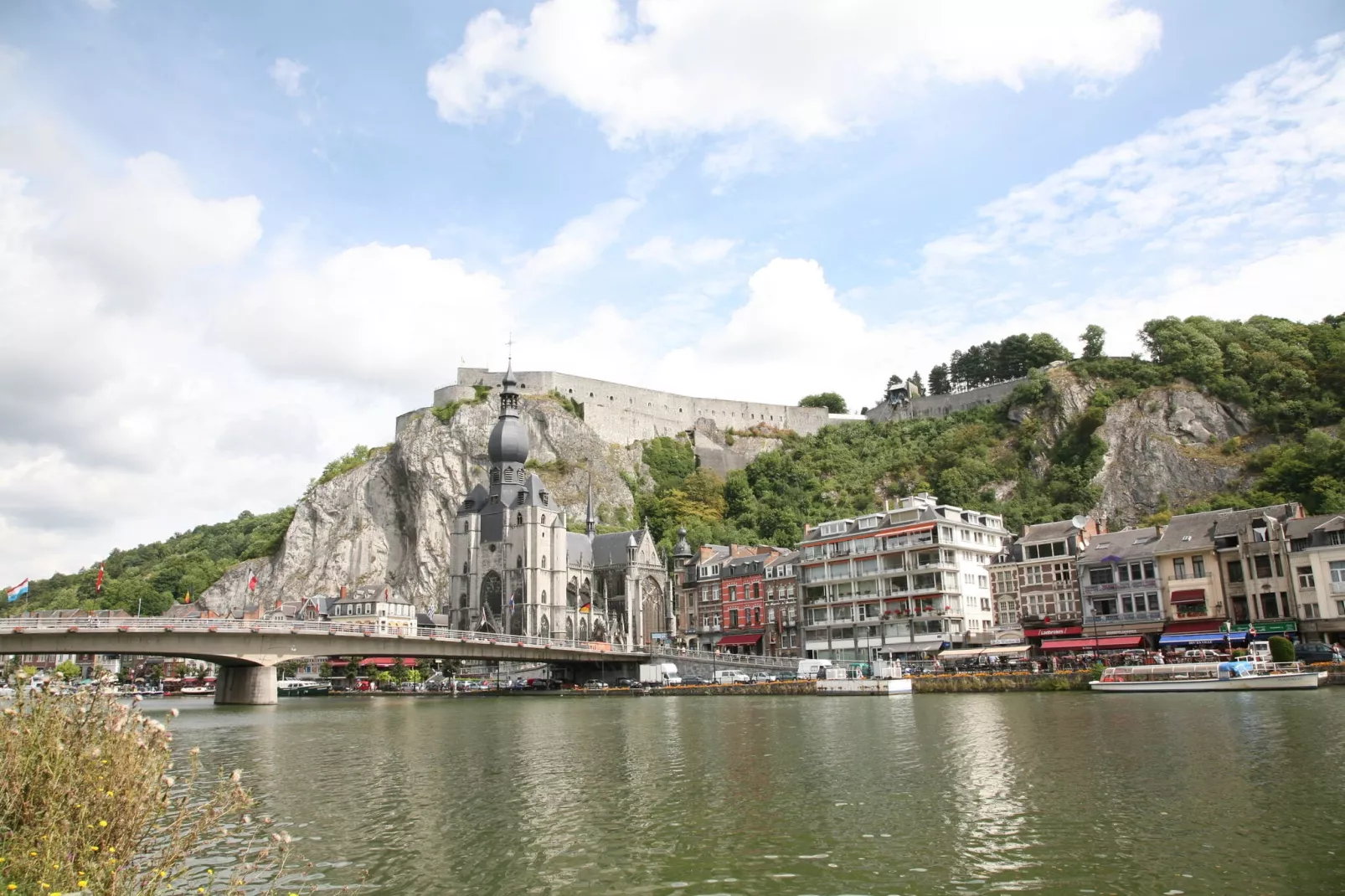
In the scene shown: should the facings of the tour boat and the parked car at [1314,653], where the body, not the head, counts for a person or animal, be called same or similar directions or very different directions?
same or similar directions
